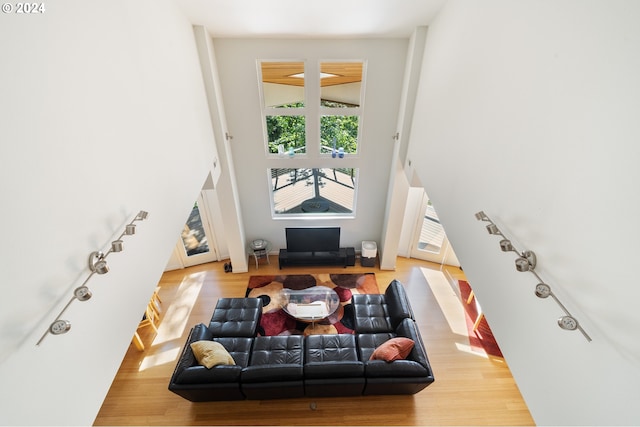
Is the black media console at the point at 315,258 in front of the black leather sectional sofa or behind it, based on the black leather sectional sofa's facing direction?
in front

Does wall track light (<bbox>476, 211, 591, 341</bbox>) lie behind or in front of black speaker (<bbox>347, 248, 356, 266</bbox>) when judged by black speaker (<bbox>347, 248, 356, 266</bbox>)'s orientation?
in front

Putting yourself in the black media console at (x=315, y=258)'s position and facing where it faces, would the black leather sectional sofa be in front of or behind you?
in front

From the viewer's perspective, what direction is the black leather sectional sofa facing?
away from the camera

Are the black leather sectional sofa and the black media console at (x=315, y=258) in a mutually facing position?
yes

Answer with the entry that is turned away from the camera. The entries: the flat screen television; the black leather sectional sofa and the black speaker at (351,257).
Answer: the black leather sectional sofa

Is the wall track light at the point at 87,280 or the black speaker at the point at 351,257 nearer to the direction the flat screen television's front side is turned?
the wall track light

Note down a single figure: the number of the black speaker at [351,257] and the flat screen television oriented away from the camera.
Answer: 0

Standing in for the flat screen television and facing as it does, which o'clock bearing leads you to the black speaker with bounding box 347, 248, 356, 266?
The black speaker is roughly at 9 o'clock from the flat screen television.

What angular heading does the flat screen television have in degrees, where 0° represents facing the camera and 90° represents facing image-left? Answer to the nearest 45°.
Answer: approximately 0°
